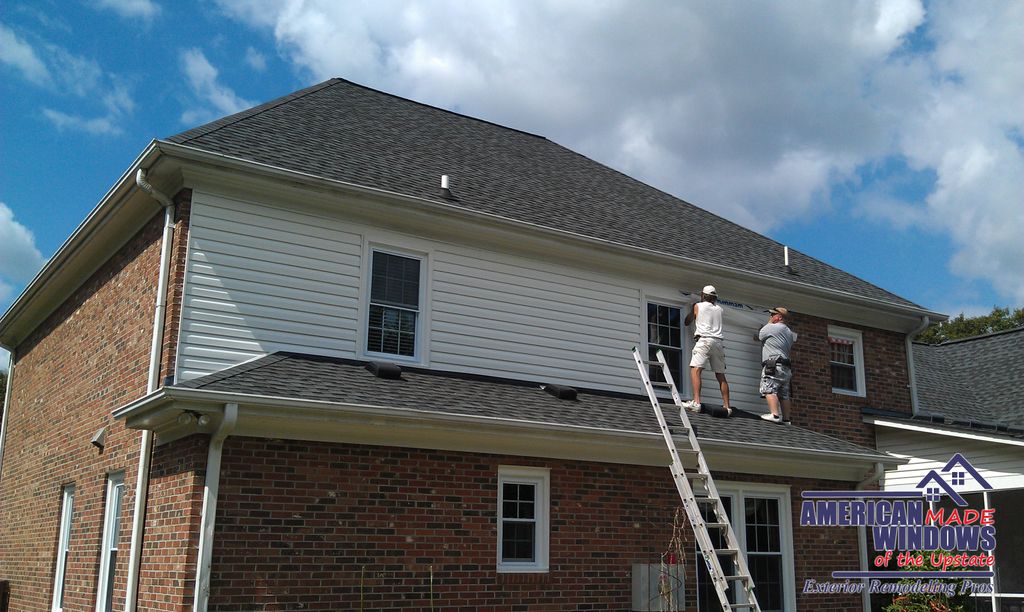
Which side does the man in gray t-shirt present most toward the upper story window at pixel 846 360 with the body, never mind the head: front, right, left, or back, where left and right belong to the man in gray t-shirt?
right

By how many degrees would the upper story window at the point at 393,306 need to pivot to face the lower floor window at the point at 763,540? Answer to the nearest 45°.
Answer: approximately 45° to its left

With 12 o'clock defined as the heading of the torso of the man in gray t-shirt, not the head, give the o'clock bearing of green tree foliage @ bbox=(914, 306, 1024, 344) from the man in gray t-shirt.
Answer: The green tree foliage is roughly at 2 o'clock from the man in gray t-shirt.

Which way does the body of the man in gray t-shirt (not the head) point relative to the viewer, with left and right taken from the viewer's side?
facing away from the viewer and to the left of the viewer

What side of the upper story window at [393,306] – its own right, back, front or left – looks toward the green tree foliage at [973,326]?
left

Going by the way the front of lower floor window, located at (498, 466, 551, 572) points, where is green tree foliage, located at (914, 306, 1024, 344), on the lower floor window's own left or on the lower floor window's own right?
on the lower floor window's own left

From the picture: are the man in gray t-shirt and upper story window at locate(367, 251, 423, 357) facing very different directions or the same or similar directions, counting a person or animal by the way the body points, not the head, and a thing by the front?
very different directions

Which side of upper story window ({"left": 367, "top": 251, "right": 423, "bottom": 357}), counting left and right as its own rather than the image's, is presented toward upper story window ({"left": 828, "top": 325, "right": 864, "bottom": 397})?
left

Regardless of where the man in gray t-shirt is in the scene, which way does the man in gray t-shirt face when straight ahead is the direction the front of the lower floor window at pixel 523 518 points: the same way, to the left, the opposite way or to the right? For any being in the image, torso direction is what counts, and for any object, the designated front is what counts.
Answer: the opposite way

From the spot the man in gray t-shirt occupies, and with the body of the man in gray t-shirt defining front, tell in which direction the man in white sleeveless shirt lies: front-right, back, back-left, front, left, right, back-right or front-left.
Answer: left

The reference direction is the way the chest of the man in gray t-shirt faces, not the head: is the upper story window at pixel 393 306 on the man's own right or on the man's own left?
on the man's own left

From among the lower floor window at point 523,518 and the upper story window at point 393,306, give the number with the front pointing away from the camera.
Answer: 0

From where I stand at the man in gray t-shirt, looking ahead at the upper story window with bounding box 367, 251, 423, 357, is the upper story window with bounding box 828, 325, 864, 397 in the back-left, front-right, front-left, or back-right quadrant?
back-right

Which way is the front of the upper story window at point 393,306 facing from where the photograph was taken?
facing the viewer and to the right of the viewer
